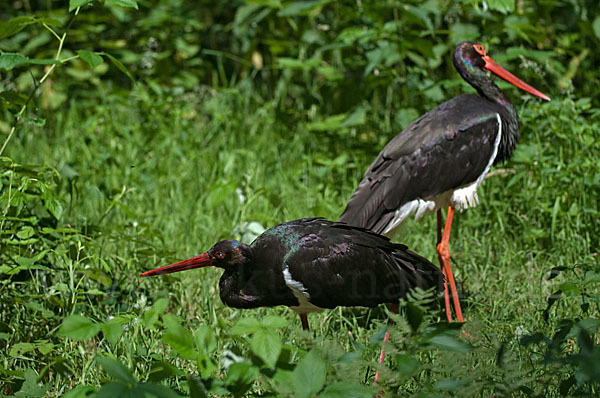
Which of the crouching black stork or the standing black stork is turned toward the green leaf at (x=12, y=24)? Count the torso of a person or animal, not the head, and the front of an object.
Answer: the crouching black stork

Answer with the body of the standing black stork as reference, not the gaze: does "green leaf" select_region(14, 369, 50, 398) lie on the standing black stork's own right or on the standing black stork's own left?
on the standing black stork's own right

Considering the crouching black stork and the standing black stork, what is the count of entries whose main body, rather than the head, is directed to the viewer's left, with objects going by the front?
1

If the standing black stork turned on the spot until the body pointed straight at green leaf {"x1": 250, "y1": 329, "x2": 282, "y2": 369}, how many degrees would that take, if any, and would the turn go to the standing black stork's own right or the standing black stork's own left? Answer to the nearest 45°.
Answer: approximately 90° to the standing black stork's own right

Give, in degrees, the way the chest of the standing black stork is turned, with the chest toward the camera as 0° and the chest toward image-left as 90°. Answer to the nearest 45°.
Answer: approximately 270°

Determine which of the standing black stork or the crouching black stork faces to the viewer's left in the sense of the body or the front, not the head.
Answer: the crouching black stork

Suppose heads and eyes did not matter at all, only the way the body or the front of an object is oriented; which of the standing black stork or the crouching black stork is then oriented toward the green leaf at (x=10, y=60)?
the crouching black stork

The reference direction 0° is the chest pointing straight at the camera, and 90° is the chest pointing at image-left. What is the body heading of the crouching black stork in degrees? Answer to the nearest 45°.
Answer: approximately 90°

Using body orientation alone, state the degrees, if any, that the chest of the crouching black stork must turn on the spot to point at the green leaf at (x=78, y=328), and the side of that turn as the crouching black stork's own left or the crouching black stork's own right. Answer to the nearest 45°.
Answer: approximately 45° to the crouching black stork's own left

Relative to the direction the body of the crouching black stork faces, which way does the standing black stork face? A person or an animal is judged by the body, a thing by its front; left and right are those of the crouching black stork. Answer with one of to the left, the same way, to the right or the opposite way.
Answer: the opposite way
